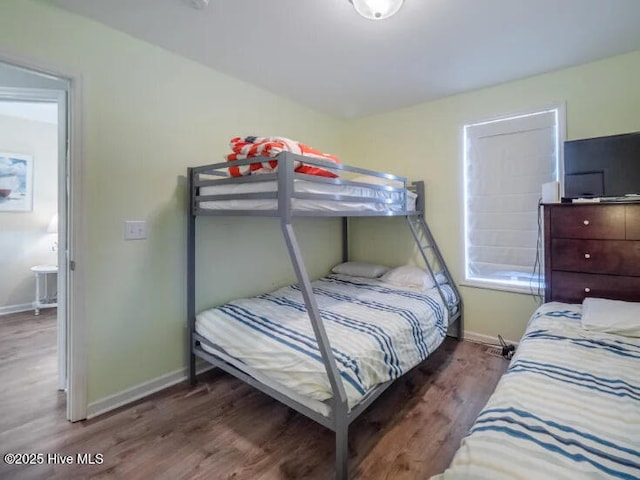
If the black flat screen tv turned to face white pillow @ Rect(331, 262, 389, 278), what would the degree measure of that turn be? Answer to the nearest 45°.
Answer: approximately 45° to its right

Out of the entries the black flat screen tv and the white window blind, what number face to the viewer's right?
0

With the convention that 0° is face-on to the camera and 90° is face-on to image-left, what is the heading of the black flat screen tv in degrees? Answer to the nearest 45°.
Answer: approximately 45°

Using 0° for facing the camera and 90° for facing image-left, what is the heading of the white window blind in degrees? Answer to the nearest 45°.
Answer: approximately 45°

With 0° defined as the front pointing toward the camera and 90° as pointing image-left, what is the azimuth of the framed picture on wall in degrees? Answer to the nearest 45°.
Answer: approximately 315°

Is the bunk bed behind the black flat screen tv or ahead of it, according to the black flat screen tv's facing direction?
ahead

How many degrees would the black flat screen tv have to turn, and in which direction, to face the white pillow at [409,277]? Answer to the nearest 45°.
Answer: approximately 45° to its right

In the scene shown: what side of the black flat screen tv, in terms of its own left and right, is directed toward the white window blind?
right
